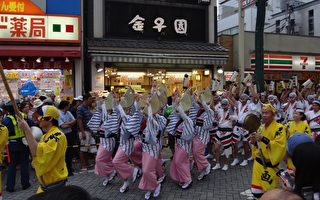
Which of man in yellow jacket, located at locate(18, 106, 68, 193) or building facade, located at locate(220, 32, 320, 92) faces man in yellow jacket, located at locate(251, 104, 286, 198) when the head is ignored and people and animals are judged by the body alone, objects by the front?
the building facade

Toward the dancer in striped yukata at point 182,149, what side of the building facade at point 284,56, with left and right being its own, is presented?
front

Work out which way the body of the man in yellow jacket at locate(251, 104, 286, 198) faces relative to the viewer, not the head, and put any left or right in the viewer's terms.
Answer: facing the viewer and to the left of the viewer

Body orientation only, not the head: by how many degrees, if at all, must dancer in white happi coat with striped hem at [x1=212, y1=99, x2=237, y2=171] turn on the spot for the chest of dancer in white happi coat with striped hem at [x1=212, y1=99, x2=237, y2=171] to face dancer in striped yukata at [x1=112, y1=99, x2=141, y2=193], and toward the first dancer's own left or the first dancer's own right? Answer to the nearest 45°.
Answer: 0° — they already face them

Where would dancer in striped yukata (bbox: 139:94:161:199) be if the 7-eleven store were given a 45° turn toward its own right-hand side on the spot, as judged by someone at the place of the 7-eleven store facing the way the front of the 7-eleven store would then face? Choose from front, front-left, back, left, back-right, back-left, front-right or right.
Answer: front-left

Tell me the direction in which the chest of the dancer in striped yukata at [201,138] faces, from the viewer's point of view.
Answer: to the viewer's left

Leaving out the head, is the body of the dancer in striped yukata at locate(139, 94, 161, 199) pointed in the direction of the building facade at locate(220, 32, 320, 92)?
no

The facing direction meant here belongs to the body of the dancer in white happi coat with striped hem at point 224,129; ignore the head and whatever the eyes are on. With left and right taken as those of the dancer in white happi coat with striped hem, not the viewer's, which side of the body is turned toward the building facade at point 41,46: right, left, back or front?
right

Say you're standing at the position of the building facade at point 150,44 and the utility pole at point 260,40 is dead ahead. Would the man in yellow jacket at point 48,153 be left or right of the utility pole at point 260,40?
right

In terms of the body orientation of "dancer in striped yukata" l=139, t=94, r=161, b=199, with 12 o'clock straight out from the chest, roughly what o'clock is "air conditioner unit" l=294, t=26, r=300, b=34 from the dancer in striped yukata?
The air conditioner unit is roughly at 4 o'clock from the dancer in striped yukata.

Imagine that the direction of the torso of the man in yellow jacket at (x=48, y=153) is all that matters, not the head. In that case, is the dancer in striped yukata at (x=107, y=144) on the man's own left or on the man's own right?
on the man's own right

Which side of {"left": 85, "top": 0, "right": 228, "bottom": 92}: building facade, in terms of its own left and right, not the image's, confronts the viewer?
front

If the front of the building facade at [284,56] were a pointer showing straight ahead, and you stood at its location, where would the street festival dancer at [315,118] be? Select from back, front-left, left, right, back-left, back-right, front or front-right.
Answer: front

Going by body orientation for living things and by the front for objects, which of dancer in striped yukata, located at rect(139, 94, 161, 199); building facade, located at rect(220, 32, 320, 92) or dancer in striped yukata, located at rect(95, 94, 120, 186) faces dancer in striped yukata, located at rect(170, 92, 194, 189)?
the building facade

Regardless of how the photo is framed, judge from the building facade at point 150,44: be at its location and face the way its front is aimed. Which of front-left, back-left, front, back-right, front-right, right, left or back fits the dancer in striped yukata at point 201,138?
front

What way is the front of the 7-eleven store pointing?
toward the camera

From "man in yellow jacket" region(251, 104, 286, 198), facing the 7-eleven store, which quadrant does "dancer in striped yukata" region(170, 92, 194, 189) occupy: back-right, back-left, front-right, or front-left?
front-left
